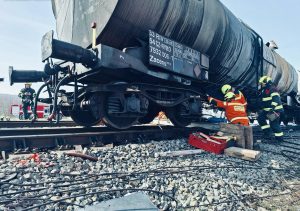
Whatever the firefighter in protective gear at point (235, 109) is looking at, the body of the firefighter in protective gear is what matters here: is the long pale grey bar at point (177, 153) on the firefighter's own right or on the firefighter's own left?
on the firefighter's own left

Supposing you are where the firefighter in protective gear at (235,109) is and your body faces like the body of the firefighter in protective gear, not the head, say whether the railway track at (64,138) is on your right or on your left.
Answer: on your left

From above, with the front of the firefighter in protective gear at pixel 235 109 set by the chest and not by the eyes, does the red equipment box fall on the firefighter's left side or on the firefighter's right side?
on the firefighter's left side

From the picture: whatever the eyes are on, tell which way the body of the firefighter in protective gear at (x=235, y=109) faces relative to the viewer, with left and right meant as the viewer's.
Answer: facing away from the viewer and to the left of the viewer

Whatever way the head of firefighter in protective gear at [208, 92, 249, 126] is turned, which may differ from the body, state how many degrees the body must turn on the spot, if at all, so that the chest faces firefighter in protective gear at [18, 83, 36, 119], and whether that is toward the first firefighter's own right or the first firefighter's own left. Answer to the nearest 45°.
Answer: approximately 45° to the first firefighter's own left
